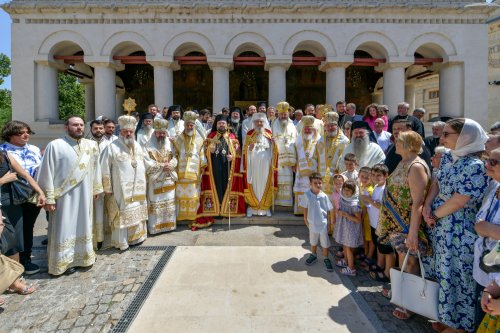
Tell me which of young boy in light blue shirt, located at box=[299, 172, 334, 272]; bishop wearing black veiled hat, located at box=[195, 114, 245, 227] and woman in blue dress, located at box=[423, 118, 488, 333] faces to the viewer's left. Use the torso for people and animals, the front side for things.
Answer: the woman in blue dress

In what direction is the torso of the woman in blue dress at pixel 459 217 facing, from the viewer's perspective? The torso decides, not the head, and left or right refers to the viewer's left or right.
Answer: facing to the left of the viewer

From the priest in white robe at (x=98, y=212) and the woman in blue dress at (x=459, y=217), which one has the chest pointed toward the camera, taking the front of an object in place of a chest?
the priest in white robe

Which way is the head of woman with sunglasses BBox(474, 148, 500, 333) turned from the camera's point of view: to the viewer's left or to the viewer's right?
to the viewer's left

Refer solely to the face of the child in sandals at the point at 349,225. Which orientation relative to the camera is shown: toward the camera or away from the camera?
toward the camera

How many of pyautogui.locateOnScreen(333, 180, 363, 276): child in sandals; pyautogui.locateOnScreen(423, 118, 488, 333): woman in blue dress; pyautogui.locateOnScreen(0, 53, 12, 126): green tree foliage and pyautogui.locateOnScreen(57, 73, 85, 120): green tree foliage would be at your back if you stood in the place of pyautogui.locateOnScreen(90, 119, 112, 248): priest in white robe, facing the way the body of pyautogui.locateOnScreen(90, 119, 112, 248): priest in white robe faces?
2

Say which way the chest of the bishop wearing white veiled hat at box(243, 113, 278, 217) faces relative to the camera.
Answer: toward the camera

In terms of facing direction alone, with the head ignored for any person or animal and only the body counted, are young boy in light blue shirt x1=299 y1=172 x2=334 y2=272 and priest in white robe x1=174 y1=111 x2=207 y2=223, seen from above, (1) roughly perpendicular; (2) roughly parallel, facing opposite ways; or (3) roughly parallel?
roughly parallel

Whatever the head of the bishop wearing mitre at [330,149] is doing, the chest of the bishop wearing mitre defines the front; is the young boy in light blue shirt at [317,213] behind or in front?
in front

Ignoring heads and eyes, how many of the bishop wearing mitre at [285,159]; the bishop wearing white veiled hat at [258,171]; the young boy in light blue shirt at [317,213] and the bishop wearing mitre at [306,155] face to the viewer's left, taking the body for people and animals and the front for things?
0

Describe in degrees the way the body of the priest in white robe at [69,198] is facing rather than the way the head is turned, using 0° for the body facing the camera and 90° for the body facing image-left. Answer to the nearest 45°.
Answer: approximately 315°

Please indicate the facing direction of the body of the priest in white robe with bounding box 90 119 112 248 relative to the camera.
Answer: toward the camera

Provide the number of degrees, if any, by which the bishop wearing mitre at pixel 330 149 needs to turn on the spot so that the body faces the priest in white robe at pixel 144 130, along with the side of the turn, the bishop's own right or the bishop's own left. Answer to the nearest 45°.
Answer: approximately 90° to the bishop's own right
